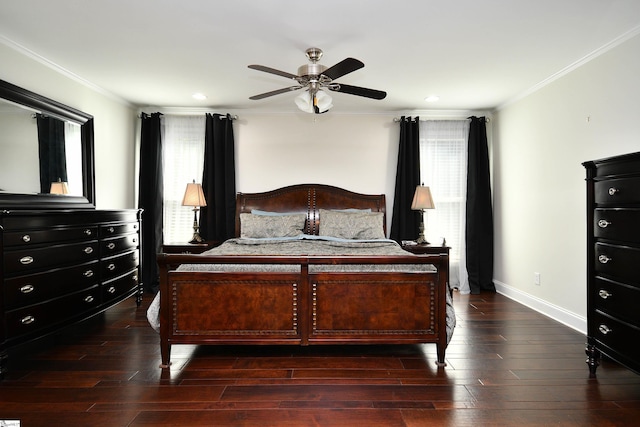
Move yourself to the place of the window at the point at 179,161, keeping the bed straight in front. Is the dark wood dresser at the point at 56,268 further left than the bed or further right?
right

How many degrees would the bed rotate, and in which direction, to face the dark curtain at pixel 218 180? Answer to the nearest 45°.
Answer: approximately 135° to its right

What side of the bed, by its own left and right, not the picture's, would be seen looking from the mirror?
right

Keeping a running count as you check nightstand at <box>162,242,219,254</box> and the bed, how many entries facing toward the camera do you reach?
2

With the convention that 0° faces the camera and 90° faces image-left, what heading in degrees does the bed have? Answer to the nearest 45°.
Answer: approximately 0°

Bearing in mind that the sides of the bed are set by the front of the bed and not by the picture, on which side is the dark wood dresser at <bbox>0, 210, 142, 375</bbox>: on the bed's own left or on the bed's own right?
on the bed's own right

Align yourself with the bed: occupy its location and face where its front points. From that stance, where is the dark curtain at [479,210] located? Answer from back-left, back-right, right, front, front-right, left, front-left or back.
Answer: back-left

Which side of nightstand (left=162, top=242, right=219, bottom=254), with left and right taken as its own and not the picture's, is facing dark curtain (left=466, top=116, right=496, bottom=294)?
left

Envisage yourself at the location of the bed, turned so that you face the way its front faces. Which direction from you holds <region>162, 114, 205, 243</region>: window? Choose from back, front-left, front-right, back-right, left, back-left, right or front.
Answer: back-right

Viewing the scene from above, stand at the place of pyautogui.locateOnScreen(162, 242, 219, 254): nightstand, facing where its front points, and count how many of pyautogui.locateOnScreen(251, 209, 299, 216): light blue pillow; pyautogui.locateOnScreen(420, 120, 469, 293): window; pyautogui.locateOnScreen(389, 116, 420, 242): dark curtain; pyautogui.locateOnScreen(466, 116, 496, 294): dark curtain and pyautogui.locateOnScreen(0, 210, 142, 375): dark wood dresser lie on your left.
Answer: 4

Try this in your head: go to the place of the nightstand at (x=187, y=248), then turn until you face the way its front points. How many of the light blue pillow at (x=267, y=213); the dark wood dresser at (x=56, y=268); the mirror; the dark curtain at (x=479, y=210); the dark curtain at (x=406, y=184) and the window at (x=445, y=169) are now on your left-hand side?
4

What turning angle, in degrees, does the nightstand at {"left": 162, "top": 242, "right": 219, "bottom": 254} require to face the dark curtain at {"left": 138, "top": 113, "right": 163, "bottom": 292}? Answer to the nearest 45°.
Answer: approximately 135° to its right
